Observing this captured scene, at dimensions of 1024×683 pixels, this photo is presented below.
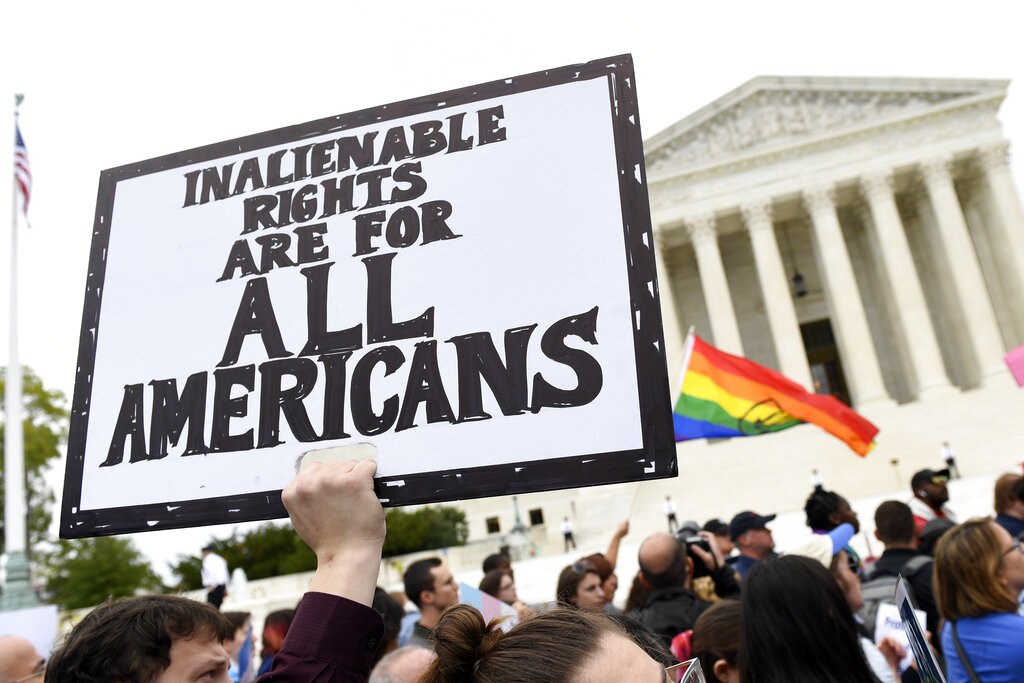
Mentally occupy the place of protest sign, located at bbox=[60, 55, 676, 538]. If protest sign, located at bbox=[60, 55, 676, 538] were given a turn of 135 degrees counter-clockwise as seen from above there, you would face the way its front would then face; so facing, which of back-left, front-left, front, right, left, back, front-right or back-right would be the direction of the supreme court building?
front

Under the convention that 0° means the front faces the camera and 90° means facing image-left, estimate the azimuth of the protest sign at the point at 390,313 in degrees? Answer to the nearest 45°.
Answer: approximately 0°

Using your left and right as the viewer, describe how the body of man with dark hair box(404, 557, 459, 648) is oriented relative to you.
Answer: facing to the right of the viewer

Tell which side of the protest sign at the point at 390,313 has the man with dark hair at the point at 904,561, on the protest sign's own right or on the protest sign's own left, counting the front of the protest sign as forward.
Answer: on the protest sign's own left

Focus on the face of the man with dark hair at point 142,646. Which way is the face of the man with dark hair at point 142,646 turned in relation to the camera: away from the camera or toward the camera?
toward the camera

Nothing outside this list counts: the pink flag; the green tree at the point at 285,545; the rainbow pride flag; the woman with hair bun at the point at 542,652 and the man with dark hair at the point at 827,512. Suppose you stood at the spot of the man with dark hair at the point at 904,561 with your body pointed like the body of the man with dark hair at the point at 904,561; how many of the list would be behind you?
1

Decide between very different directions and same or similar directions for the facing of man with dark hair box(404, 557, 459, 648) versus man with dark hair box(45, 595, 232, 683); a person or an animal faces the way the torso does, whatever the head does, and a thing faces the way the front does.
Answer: same or similar directions

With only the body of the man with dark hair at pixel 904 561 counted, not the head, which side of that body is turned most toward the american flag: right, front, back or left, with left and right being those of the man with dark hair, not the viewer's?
left

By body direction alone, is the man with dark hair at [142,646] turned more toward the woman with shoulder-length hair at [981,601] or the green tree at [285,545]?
the woman with shoulder-length hair

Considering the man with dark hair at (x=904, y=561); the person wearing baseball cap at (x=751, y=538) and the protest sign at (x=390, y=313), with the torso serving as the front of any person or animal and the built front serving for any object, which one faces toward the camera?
the protest sign

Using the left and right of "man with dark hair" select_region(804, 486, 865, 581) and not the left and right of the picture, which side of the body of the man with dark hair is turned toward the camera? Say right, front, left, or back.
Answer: right

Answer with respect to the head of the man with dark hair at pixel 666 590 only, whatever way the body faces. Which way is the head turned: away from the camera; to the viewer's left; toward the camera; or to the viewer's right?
away from the camera

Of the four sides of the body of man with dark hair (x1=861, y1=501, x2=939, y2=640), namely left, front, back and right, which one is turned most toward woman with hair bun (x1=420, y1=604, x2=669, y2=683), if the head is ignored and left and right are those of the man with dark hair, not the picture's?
back

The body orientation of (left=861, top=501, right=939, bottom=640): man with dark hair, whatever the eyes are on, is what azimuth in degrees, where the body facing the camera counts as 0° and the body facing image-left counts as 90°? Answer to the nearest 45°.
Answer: approximately 180°

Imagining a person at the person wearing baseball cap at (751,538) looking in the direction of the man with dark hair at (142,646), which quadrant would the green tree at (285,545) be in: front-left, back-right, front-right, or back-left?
back-right
